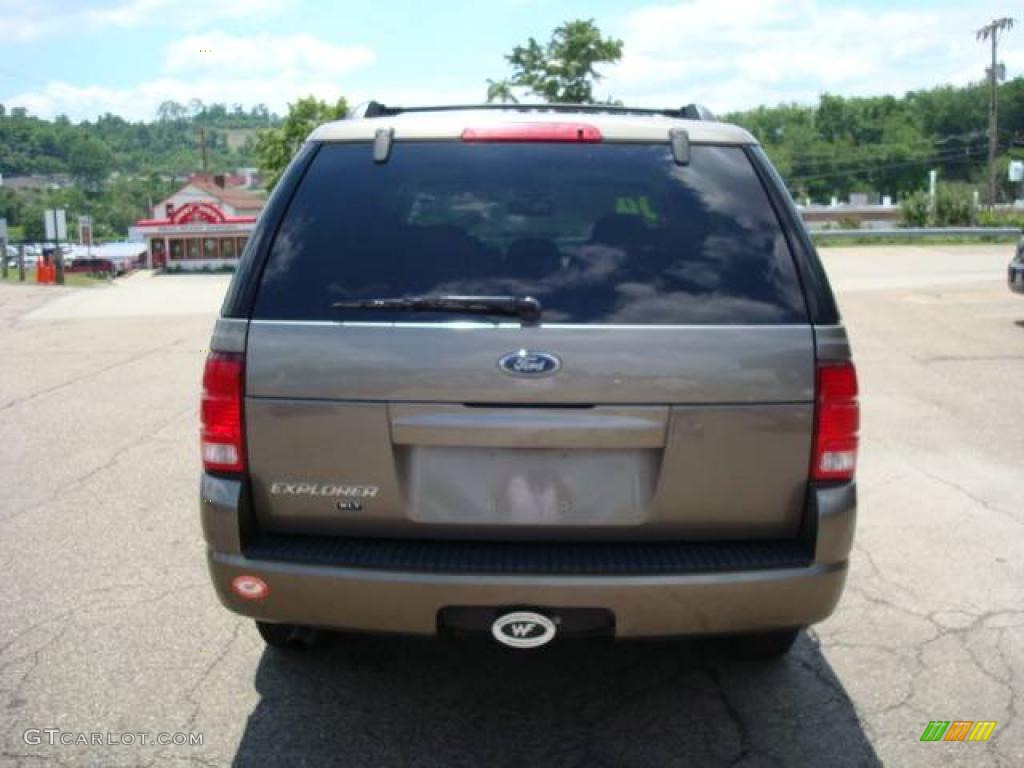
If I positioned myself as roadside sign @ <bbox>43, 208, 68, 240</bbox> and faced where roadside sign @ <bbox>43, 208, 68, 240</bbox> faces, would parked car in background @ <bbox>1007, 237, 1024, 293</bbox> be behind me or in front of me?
in front

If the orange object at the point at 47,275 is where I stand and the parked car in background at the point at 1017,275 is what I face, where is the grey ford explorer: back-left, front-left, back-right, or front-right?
front-right

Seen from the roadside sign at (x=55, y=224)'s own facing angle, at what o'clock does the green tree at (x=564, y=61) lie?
The green tree is roughly at 10 o'clock from the roadside sign.

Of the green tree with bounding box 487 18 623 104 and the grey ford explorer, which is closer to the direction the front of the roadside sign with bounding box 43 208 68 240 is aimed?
the grey ford explorer

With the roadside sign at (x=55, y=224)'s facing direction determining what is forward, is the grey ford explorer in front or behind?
in front

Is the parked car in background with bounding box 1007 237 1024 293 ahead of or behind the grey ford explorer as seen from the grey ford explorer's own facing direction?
ahead

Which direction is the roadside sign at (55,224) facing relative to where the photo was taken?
toward the camera

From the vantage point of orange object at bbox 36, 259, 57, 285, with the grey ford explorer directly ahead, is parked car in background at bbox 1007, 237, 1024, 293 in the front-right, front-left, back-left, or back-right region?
front-left

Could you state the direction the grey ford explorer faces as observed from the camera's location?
facing away from the viewer

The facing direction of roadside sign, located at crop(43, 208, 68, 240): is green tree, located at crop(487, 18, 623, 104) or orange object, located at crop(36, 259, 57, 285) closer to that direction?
the orange object

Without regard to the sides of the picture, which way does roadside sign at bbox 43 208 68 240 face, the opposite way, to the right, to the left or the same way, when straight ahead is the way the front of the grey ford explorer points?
the opposite way

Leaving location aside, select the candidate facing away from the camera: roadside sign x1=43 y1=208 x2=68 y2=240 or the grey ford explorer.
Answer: the grey ford explorer

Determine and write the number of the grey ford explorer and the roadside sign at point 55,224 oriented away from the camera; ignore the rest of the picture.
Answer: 1
